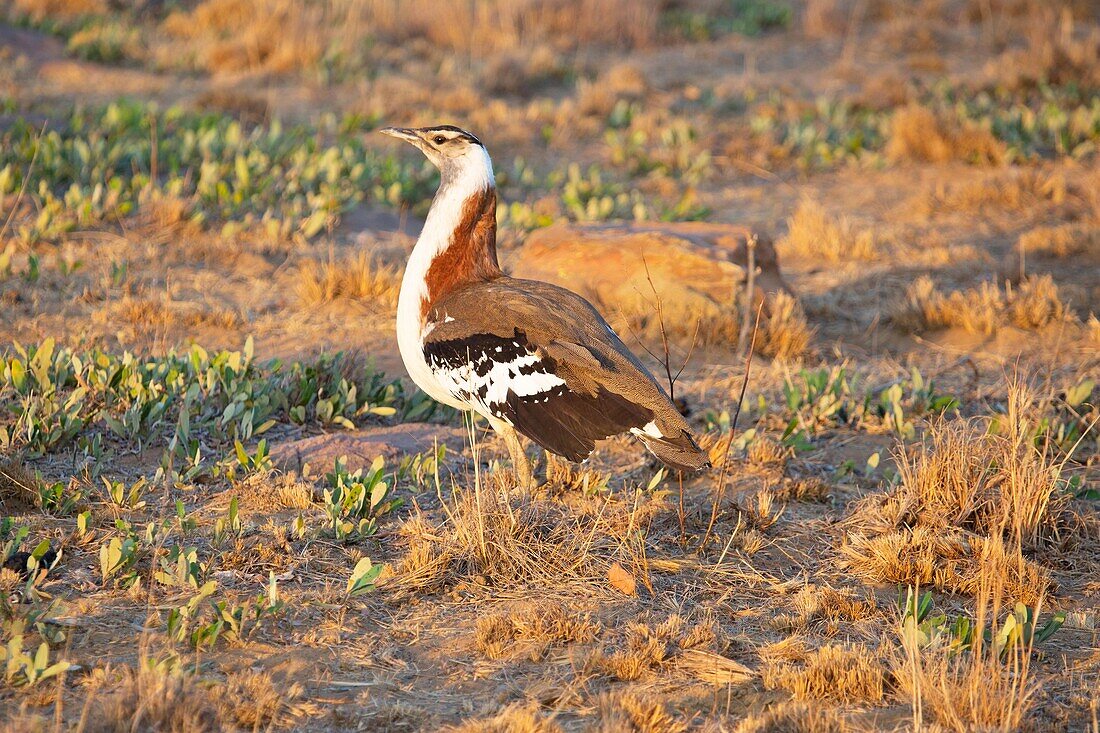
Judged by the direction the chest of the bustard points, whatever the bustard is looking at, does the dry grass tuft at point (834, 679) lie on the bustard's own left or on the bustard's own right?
on the bustard's own left

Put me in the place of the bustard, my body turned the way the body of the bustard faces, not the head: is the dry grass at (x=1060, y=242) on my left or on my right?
on my right

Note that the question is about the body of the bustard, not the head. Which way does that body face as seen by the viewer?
to the viewer's left

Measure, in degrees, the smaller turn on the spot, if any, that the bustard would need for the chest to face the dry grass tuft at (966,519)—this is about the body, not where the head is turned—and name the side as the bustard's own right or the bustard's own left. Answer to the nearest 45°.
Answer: approximately 180°

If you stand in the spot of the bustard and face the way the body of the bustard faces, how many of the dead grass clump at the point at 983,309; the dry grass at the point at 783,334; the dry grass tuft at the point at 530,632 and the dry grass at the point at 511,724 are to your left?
2

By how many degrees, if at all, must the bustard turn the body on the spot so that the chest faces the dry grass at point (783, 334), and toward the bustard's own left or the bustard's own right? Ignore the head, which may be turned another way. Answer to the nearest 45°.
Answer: approximately 135° to the bustard's own right

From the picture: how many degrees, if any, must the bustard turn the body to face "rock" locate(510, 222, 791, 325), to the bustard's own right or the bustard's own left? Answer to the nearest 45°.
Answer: approximately 90° to the bustard's own right

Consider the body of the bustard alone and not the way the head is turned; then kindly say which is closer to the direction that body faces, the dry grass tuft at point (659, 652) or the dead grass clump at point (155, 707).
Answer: the dead grass clump

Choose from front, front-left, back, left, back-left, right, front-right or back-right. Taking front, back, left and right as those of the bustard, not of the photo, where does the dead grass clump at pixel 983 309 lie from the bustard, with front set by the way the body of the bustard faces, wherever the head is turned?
back-right
